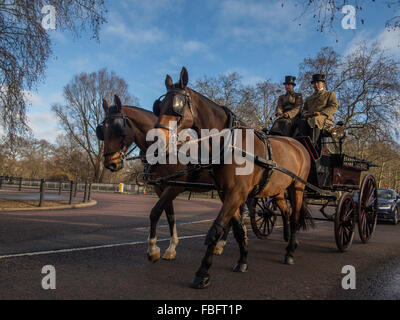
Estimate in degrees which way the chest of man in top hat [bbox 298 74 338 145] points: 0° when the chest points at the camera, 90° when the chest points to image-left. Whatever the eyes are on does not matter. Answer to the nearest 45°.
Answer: approximately 45°

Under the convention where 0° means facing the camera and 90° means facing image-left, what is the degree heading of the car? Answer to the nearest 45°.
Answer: approximately 45°

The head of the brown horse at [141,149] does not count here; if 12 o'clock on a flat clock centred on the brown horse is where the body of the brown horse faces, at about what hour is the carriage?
The carriage is roughly at 7 o'clock from the brown horse.

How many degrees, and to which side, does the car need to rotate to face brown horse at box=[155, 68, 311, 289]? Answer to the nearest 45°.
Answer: approximately 45° to its left

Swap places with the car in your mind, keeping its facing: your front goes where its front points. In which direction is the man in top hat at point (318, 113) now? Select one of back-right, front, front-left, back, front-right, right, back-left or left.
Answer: front-left
